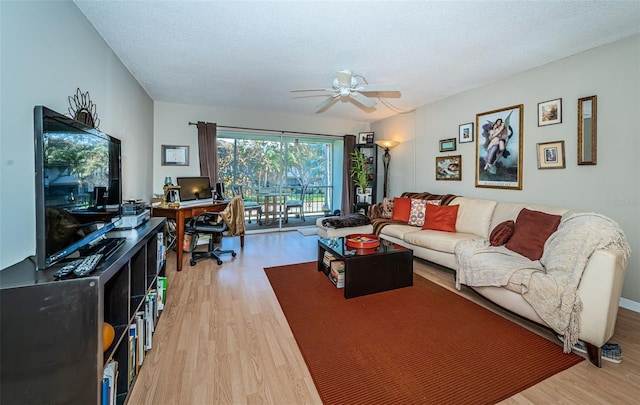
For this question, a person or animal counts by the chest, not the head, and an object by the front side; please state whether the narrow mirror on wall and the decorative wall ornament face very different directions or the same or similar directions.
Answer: very different directions

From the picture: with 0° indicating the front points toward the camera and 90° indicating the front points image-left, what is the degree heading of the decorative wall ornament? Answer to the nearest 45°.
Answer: approximately 315°

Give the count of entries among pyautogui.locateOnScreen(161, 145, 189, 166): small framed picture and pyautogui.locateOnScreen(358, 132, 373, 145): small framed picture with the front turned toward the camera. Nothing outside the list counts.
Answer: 2

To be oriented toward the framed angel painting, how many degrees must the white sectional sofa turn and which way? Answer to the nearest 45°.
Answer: approximately 135° to its right

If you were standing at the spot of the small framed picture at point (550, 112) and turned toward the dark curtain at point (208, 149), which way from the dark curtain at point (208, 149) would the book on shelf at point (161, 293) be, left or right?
left

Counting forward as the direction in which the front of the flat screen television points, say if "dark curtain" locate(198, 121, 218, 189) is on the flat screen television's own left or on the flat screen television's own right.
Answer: on the flat screen television's own left

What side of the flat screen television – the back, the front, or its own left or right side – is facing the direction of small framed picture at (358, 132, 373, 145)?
left

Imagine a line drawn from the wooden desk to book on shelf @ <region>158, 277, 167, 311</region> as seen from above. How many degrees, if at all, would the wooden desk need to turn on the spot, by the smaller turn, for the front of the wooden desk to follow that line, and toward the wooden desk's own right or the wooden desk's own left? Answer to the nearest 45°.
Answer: approximately 45° to the wooden desk's own right
